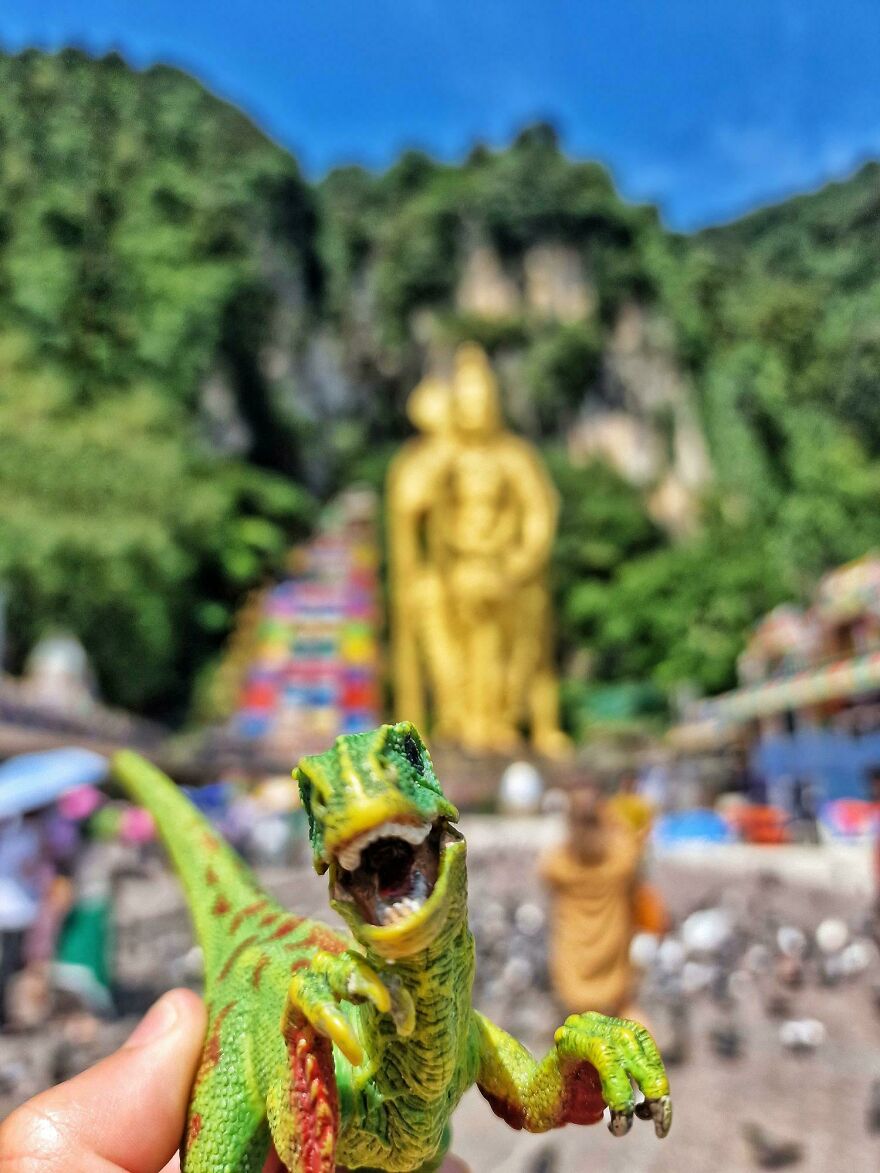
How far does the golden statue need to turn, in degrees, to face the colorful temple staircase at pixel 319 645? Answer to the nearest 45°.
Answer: approximately 135° to its right

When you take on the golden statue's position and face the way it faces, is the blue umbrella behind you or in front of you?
in front

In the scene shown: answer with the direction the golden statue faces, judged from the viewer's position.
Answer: facing the viewer

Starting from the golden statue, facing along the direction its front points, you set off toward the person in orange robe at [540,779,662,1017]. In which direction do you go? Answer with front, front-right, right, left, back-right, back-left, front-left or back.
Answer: front

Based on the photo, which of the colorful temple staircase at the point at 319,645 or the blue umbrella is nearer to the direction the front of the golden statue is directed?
the blue umbrella
